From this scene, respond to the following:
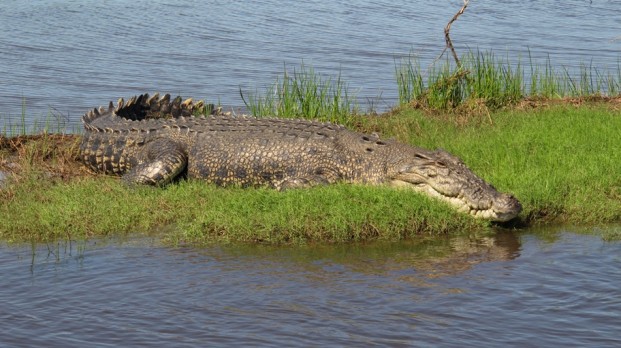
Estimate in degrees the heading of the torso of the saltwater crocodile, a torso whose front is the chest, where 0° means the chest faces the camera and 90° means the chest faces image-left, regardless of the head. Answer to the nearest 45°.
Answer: approximately 270°
